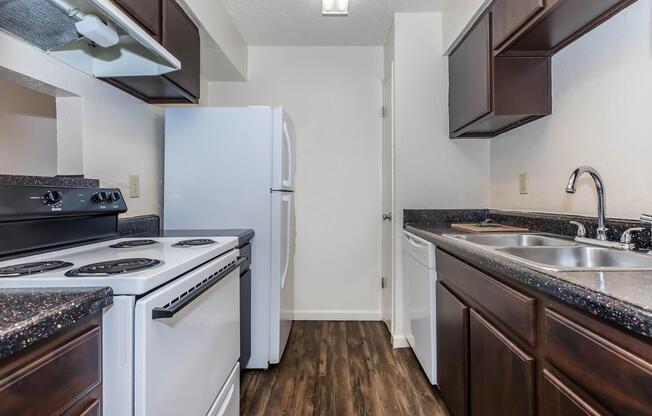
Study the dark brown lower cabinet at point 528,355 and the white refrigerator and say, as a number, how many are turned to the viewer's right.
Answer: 1

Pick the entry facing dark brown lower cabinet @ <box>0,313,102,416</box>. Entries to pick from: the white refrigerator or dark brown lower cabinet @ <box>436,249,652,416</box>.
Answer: dark brown lower cabinet @ <box>436,249,652,416</box>

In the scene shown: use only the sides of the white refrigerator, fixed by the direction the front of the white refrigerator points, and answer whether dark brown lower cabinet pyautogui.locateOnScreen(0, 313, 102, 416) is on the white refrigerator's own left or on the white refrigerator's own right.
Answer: on the white refrigerator's own right

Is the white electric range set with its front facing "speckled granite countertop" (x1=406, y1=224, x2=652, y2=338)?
yes

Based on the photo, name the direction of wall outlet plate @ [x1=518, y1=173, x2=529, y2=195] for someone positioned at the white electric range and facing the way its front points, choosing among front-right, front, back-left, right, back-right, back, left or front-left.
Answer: front-left

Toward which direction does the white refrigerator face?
to the viewer's right

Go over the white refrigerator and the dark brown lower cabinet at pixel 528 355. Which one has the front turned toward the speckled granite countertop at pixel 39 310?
the dark brown lower cabinet

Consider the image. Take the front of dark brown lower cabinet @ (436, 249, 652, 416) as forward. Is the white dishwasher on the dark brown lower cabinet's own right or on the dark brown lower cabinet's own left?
on the dark brown lower cabinet's own right

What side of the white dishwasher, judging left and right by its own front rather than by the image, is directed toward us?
left

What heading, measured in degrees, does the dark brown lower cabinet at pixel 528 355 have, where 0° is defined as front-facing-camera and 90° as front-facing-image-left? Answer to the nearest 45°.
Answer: approximately 45°
